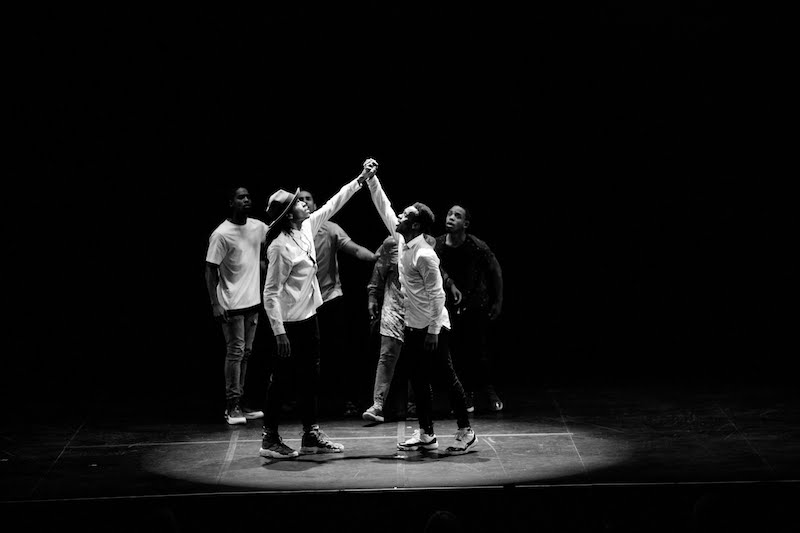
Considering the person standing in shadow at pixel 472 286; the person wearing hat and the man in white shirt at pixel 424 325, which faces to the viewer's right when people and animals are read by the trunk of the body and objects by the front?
the person wearing hat

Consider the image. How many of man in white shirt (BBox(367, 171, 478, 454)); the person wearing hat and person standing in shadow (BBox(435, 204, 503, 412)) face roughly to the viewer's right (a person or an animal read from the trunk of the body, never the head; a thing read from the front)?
1

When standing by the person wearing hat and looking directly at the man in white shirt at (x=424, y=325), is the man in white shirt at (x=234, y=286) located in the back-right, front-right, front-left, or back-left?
back-left

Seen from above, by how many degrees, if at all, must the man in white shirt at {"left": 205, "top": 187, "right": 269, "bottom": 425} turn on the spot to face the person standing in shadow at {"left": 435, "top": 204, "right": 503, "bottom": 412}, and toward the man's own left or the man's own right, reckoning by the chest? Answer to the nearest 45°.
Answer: approximately 45° to the man's own left

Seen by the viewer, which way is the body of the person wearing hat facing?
to the viewer's right

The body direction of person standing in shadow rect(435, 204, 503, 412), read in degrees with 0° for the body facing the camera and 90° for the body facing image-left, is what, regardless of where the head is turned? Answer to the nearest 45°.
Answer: approximately 45°

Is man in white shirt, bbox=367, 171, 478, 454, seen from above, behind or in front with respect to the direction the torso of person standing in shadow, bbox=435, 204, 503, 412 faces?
in front

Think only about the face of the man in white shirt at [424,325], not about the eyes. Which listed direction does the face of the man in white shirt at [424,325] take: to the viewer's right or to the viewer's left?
to the viewer's left

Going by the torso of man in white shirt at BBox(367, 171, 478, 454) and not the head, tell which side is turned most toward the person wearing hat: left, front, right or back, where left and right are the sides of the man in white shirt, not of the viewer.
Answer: front

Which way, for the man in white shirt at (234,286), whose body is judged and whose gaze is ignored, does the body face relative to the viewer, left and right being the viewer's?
facing the viewer and to the right of the viewer

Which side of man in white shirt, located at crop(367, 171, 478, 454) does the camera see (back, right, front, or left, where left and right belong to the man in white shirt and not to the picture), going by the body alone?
left

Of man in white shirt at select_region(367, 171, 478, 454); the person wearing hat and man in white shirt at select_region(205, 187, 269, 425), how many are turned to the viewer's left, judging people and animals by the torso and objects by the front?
1

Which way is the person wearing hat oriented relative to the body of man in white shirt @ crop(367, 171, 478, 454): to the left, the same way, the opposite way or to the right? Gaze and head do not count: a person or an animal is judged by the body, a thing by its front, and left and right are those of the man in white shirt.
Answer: the opposite way
